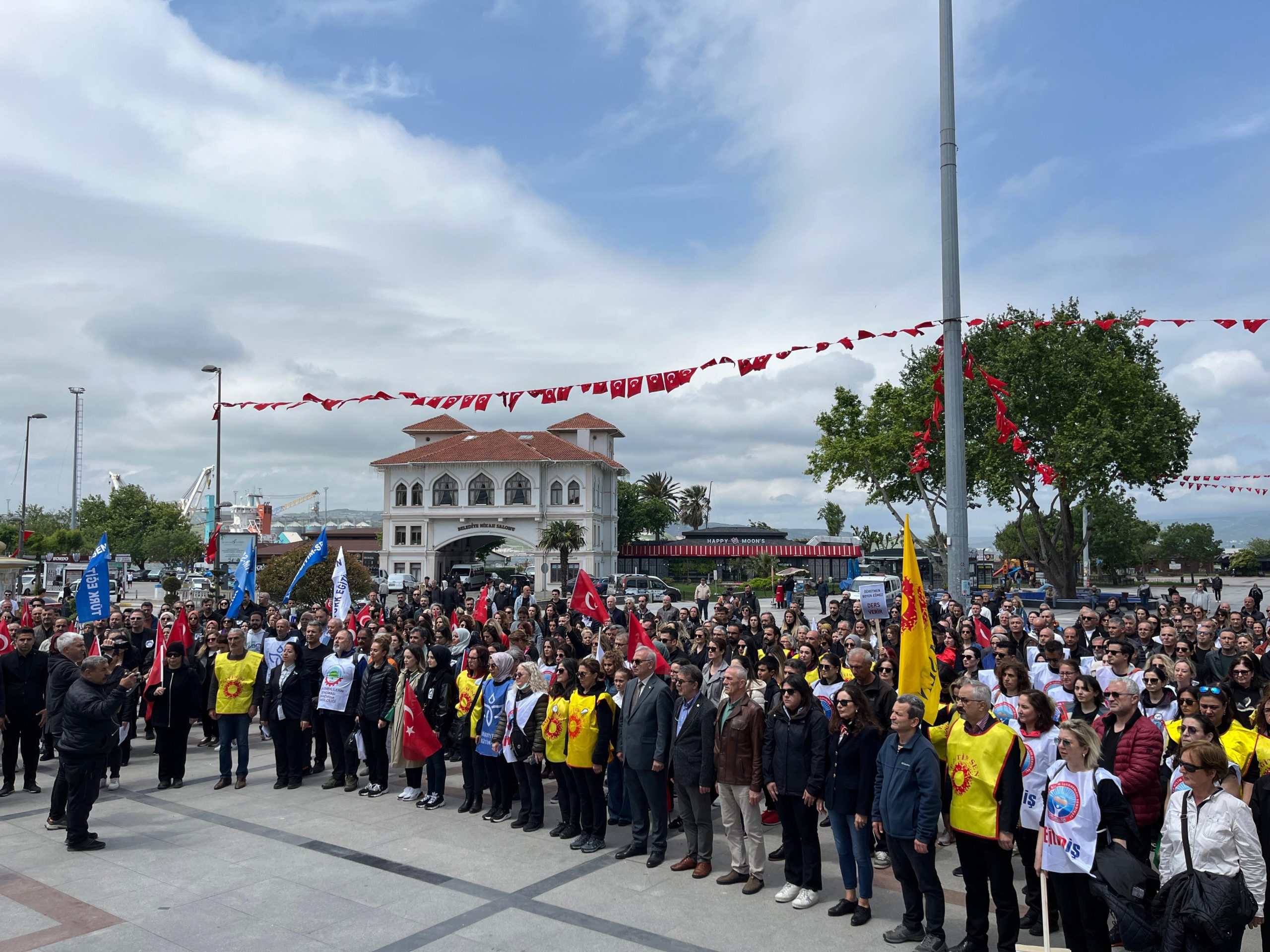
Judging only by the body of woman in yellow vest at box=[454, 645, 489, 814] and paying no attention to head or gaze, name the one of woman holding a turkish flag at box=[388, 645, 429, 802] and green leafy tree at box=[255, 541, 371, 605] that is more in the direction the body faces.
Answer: the woman holding a turkish flag

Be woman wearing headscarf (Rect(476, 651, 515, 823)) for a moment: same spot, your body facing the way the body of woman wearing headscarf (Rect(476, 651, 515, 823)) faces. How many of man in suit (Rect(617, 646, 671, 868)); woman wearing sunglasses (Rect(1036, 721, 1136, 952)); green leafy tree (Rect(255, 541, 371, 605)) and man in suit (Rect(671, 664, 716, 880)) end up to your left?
3

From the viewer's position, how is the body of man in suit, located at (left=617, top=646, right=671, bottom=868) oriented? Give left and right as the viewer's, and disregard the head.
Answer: facing the viewer and to the left of the viewer

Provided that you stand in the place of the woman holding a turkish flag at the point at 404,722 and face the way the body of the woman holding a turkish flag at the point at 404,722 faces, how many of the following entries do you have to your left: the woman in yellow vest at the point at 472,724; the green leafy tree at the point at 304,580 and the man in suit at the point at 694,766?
2

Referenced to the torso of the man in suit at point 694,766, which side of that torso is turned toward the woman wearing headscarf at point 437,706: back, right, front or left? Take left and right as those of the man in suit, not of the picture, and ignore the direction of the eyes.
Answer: right

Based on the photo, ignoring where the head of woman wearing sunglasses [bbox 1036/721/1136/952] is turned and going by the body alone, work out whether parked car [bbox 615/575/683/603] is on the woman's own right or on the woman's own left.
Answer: on the woman's own right

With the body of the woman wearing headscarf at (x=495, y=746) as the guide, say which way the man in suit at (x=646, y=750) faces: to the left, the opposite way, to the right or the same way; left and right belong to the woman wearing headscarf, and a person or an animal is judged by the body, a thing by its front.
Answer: the same way

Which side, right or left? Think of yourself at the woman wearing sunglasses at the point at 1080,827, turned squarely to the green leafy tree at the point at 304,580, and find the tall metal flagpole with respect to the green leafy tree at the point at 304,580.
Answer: right

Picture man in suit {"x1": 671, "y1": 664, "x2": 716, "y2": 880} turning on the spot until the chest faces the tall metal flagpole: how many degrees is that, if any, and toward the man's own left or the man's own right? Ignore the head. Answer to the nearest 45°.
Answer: approximately 180°

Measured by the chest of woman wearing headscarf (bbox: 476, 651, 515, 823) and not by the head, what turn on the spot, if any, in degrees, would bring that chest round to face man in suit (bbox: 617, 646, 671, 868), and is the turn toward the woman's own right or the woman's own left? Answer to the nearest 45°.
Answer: approximately 90° to the woman's own left

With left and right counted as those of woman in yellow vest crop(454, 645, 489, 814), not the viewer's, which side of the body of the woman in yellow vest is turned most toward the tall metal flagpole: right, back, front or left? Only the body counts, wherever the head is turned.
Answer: back

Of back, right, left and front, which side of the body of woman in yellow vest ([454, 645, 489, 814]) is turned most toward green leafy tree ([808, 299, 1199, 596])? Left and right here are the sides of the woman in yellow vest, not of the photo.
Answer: back

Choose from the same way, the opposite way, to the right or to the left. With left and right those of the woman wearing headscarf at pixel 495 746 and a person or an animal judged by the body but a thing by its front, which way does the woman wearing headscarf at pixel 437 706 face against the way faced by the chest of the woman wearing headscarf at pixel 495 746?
the same way

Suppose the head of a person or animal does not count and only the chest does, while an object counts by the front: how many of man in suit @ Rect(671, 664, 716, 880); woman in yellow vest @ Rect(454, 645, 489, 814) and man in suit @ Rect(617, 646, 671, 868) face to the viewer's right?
0
